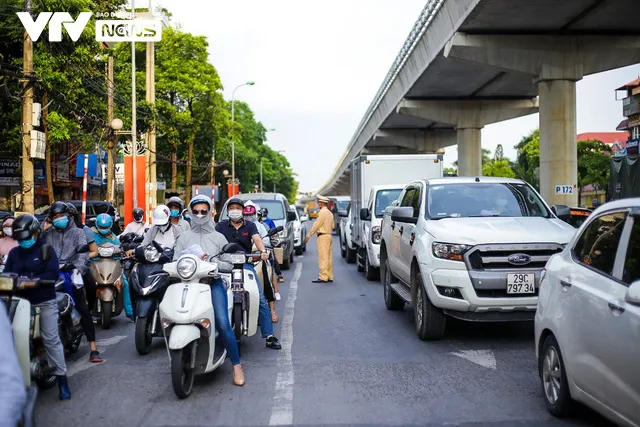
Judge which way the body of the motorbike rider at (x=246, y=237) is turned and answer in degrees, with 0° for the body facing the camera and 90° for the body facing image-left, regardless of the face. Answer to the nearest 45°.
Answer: approximately 0°

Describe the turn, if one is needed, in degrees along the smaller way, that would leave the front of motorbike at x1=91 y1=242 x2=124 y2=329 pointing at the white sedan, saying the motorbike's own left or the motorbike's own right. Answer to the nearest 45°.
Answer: approximately 45° to the motorbike's own left

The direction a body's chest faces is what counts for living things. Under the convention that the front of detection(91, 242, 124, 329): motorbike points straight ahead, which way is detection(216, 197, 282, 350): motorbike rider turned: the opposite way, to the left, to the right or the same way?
the same way

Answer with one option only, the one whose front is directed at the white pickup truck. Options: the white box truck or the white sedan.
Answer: the white box truck

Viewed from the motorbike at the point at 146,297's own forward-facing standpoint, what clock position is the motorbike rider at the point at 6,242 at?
The motorbike rider is roughly at 4 o'clock from the motorbike.

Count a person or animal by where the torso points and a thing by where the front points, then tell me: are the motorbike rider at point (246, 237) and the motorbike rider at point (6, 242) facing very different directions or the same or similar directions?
same or similar directions

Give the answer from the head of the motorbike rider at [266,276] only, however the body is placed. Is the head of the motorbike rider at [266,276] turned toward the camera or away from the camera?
toward the camera

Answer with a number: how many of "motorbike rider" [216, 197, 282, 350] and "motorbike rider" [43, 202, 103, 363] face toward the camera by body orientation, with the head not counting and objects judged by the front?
2

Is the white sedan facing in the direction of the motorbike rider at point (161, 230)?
no

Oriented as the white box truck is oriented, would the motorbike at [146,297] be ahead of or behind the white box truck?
ahead

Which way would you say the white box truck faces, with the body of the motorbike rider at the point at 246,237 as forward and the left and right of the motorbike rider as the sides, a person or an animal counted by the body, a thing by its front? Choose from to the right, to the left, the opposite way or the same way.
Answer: the same way

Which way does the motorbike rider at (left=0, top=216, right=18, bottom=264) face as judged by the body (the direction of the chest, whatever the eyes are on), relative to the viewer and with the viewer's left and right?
facing the viewer

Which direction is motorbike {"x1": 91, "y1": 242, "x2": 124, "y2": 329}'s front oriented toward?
toward the camera

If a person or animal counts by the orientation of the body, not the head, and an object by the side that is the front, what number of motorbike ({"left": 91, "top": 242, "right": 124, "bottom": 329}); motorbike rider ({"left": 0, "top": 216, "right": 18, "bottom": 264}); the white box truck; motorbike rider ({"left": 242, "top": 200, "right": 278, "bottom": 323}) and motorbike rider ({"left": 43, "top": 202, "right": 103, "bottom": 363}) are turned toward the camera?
5

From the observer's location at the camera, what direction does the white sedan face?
facing the viewer and to the right of the viewer

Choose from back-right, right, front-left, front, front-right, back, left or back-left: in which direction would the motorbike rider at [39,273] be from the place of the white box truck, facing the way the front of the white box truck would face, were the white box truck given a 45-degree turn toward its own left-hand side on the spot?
front-right

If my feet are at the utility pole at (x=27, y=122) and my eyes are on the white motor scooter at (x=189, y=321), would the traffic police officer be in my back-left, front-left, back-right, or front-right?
front-left

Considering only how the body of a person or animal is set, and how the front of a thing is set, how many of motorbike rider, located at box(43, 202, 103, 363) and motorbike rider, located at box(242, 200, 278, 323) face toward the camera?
2

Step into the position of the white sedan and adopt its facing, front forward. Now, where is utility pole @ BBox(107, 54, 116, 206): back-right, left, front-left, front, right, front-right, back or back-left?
back

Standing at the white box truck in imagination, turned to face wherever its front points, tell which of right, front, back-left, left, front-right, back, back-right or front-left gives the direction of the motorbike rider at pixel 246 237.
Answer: front

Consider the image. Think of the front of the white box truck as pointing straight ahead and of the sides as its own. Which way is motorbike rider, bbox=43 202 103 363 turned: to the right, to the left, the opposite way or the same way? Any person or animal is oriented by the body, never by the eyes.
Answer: the same way
